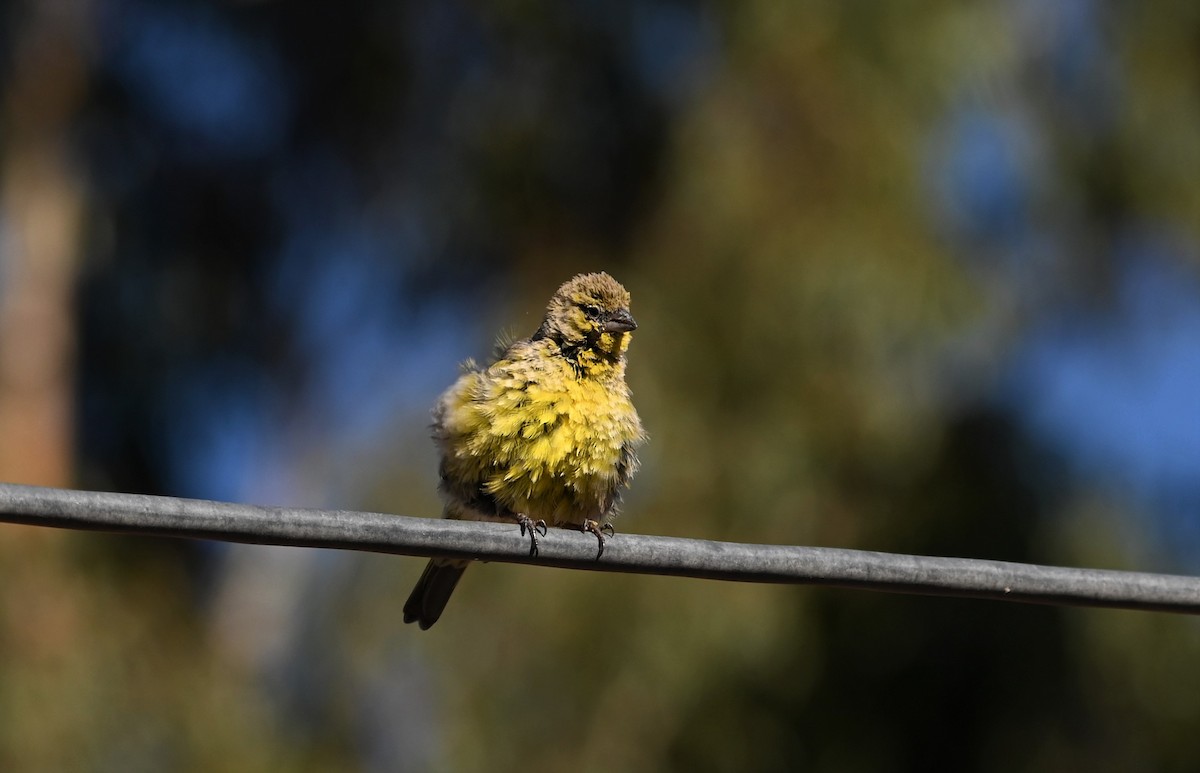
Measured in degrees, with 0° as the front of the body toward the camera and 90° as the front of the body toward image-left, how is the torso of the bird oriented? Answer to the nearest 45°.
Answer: approximately 315°
